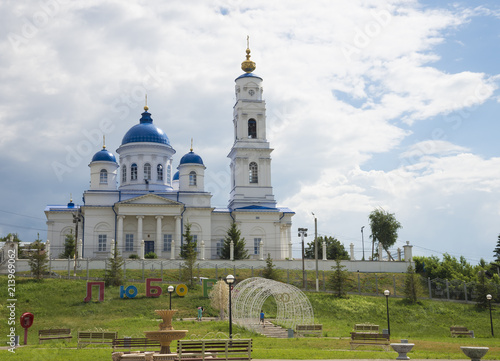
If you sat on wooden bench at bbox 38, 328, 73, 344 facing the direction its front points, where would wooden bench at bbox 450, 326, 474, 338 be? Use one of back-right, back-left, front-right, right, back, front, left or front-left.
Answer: front-left

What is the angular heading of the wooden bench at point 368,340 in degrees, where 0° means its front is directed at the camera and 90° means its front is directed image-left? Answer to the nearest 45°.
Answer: approximately 0°

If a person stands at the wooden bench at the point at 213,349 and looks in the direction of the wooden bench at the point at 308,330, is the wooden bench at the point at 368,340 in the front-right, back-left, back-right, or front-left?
front-right

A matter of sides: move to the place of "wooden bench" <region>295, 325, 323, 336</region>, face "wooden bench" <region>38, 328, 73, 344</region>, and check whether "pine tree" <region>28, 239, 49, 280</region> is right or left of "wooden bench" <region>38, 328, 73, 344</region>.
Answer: right

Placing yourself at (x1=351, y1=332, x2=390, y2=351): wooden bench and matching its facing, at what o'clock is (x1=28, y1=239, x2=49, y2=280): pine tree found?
The pine tree is roughly at 4 o'clock from the wooden bench.

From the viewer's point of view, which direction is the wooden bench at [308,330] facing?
toward the camera

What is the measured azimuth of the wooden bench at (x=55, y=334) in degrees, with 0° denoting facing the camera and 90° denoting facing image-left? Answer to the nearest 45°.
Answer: approximately 315°

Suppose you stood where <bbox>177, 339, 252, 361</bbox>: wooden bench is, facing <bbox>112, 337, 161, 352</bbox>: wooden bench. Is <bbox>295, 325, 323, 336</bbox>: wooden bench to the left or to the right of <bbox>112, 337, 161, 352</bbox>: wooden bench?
right

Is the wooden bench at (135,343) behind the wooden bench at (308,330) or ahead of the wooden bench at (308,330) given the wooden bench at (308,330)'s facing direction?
ahead

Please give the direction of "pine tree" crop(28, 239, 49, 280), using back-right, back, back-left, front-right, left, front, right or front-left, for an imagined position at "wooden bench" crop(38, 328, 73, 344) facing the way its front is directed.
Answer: back-left

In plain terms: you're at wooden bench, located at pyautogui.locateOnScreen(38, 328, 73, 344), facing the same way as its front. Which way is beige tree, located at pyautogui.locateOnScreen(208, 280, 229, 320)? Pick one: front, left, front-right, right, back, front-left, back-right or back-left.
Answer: left

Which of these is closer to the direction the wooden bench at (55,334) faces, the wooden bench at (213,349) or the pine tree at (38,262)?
the wooden bench
